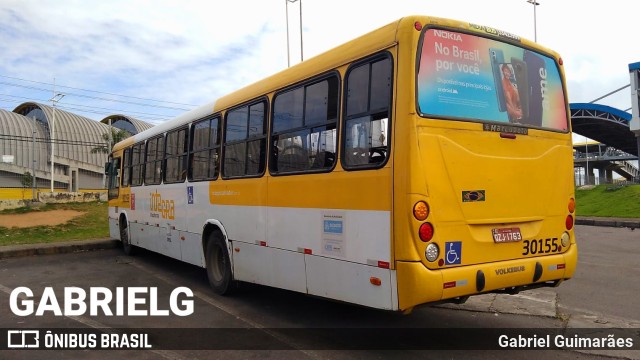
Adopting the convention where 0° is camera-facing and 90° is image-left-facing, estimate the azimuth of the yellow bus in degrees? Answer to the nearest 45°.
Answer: approximately 135°
